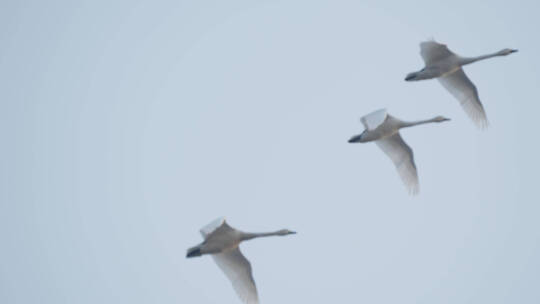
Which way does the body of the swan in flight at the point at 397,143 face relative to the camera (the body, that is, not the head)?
to the viewer's right

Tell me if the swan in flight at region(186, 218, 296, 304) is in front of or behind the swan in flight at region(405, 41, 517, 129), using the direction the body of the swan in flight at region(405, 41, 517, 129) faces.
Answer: behind

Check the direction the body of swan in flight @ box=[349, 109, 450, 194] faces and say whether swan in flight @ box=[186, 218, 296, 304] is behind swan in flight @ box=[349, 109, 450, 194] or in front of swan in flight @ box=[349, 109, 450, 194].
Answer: behind

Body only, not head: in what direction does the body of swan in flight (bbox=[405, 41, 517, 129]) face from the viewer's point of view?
to the viewer's right

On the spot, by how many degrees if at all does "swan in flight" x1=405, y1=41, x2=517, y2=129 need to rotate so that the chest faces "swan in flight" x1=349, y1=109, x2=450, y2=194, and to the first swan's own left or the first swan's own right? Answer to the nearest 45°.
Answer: approximately 180°

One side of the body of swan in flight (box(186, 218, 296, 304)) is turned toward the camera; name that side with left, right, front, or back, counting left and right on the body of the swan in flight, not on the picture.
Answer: right
